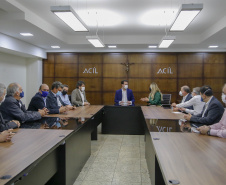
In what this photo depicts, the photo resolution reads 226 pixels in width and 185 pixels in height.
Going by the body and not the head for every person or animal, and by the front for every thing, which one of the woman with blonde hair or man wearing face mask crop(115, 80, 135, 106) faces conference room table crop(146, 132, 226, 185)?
the man wearing face mask

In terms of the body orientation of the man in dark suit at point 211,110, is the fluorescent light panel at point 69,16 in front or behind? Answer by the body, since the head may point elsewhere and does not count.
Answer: in front

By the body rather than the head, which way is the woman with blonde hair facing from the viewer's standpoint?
to the viewer's left

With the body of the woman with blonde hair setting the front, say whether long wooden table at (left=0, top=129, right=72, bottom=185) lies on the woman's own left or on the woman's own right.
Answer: on the woman's own left

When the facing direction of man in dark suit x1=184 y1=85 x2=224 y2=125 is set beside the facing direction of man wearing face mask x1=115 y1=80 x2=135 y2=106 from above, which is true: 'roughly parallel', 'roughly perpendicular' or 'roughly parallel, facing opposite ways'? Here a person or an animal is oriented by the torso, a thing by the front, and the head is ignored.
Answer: roughly perpendicular

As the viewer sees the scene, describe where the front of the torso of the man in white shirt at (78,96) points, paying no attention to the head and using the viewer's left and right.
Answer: facing the viewer and to the right of the viewer

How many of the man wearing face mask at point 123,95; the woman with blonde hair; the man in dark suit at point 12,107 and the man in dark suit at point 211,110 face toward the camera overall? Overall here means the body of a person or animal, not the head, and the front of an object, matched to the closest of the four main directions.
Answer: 1

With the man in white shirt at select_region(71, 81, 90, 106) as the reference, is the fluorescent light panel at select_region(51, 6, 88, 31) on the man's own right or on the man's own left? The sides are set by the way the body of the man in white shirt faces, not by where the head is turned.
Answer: on the man's own right

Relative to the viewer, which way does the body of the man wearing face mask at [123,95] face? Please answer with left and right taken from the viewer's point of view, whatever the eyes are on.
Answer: facing the viewer

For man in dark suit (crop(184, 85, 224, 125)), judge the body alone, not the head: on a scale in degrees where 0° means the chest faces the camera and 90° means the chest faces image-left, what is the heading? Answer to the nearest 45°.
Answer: approximately 90°

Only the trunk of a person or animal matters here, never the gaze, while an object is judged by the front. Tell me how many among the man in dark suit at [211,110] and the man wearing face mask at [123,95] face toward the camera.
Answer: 1

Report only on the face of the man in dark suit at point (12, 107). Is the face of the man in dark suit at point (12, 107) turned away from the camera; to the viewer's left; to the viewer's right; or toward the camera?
to the viewer's right

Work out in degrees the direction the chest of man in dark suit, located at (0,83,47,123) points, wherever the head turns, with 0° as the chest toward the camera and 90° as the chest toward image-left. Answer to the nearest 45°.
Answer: approximately 270°

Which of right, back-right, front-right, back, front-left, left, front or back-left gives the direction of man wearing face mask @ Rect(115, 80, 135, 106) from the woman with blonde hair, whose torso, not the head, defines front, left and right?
front

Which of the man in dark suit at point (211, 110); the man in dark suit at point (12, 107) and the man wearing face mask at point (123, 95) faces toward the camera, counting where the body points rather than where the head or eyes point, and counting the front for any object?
the man wearing face mask

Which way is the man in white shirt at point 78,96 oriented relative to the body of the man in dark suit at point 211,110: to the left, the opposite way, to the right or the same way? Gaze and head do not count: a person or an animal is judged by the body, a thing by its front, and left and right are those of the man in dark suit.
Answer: the opposite way
